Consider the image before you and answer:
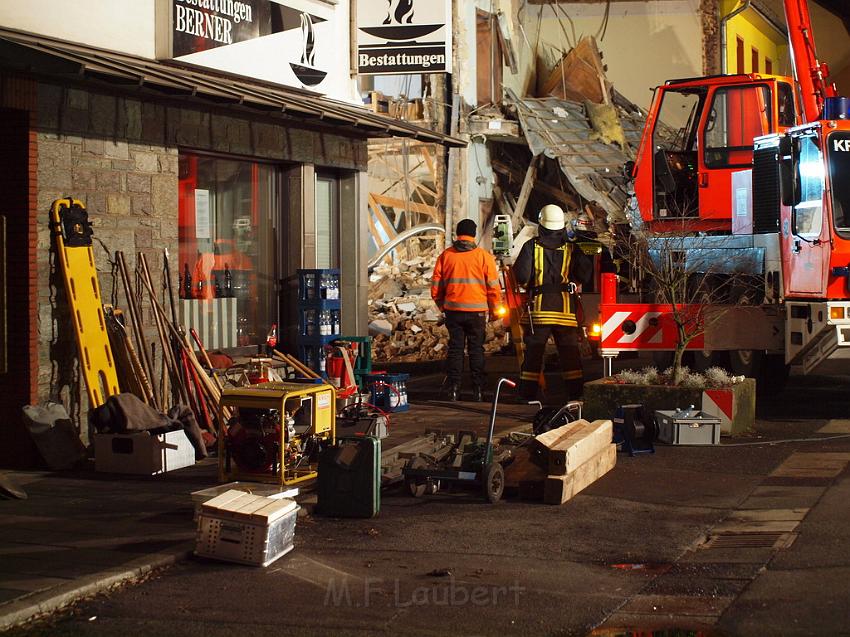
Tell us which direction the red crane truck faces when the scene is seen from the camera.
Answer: facing the viewer and to the right of the viewer

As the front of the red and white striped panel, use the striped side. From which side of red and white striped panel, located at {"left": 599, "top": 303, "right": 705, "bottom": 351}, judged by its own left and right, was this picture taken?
front

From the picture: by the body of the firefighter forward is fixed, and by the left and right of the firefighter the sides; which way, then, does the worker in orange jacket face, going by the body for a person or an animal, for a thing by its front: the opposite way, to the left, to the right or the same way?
the same way

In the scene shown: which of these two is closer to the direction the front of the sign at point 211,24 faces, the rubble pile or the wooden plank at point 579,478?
the wooden plank

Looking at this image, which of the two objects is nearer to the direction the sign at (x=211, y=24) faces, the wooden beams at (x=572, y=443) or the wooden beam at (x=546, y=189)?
the wooden beams

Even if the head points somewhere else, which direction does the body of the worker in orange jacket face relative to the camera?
away from the camera

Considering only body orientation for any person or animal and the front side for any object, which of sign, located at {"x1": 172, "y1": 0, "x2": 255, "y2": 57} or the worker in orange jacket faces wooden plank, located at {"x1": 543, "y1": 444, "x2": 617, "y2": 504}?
the sign

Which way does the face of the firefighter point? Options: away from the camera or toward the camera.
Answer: away from the camera

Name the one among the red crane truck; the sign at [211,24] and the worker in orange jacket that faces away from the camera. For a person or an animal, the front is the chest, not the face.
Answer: the worker in orange jacket

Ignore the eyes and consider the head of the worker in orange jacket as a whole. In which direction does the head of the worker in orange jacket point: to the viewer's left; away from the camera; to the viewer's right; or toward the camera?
away from the camera

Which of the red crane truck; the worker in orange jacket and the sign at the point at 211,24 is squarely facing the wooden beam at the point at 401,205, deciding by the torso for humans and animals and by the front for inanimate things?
the worker in orange jacket

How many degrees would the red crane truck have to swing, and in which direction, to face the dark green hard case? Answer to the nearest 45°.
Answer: approximately 90° to its right

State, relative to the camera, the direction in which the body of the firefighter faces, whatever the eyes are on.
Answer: away from the camera

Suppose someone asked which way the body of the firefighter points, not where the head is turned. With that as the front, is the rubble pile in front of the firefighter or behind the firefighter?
in front

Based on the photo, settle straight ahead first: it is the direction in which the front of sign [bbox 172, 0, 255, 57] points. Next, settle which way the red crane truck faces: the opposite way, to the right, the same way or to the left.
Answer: the same way

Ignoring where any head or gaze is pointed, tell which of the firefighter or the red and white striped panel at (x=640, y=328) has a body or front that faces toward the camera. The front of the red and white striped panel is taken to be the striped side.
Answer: the red and white striped panel

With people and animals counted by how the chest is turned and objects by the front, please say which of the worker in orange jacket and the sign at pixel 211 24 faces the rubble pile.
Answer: the worker in orange jacket

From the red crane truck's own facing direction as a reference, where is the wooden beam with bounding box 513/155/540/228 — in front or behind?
behind

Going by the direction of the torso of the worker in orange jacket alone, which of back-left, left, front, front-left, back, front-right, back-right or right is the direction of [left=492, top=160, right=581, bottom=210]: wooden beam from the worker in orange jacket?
front
